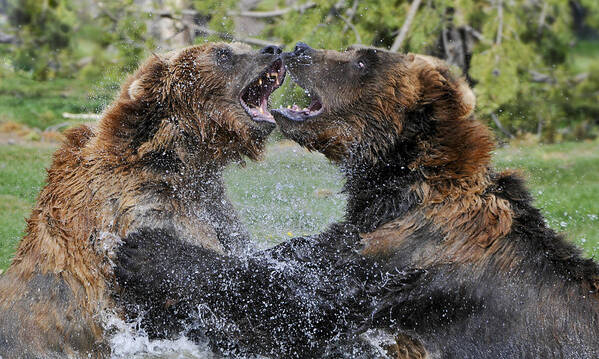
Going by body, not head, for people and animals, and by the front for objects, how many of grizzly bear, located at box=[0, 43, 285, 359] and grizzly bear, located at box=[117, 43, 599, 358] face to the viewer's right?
1

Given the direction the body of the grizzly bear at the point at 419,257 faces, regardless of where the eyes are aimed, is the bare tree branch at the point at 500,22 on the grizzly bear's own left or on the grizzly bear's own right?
on the grizzly bear's own right

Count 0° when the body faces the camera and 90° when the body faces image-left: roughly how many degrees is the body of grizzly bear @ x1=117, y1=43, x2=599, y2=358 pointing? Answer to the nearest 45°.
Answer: approximately 90°

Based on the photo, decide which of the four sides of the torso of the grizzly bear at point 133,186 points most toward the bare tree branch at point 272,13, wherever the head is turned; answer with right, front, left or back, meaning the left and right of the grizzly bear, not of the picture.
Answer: left

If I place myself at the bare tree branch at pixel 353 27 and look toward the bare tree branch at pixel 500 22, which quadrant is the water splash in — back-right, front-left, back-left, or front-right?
back-right

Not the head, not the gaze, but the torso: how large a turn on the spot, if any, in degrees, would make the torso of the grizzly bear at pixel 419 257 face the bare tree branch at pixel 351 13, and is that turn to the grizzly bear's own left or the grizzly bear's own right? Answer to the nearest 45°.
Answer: approximately 90° to the grizzly bear's own right

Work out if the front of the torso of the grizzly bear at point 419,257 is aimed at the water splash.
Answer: yes

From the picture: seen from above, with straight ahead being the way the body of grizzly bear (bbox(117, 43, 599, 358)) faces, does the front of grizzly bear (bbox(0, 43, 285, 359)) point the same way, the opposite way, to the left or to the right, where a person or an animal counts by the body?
the opposite way

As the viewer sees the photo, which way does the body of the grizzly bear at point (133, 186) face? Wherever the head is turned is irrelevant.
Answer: to the viewer's right

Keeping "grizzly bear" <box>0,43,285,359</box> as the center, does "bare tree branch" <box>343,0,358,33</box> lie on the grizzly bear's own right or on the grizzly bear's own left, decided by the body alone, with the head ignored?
on the grizzly bear's own left

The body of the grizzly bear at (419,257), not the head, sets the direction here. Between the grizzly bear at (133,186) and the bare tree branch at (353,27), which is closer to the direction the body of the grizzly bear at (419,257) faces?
the grizzly bear

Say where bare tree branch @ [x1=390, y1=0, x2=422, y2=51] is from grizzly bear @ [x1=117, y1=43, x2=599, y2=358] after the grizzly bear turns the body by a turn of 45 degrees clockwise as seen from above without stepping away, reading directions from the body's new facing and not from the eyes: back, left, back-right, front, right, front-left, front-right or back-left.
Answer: front-right

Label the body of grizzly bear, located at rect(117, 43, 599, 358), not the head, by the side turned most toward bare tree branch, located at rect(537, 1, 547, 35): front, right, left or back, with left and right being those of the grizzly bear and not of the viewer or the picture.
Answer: right
